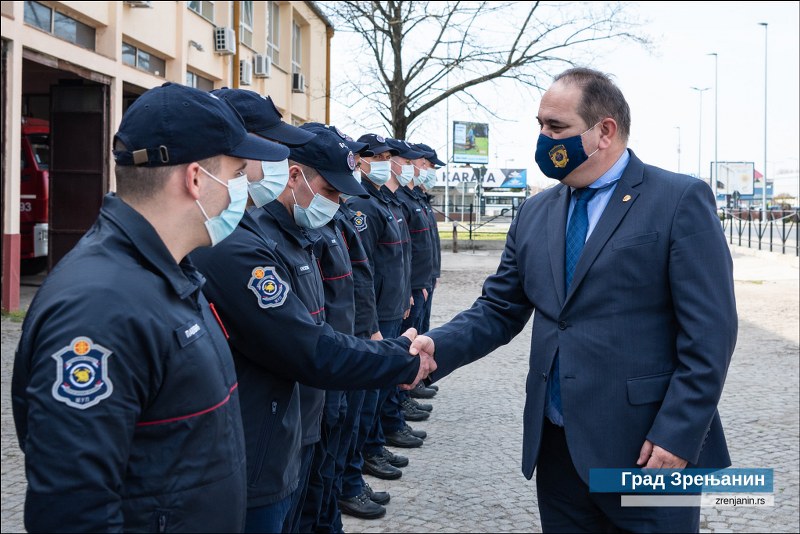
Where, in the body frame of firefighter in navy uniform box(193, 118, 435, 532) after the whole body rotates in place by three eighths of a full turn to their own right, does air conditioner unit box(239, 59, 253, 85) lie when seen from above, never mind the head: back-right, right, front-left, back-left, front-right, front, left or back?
back-right

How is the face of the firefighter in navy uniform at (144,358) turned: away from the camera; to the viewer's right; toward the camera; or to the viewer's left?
to the viewer's right

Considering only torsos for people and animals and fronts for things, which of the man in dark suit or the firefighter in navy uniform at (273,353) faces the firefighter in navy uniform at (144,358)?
the man in dark suit

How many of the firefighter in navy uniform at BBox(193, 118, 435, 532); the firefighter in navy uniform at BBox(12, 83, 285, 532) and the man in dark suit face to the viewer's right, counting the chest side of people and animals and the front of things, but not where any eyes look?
2

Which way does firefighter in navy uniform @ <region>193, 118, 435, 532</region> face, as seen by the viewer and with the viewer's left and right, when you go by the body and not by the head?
facing to the right of the viewer

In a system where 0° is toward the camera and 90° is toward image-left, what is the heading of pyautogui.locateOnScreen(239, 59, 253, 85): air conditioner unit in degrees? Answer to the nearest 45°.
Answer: approximately 315°

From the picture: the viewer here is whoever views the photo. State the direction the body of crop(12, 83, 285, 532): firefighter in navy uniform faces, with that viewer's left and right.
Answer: facing to the right of the viewer

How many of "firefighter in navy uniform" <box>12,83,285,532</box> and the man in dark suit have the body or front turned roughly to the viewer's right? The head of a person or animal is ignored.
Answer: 1

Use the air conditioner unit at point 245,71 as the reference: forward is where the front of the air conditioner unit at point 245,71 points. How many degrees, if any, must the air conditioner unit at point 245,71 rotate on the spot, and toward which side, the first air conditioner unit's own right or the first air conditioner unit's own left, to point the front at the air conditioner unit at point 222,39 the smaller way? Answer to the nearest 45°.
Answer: approximately 45° to the first air conditioner unit's own right

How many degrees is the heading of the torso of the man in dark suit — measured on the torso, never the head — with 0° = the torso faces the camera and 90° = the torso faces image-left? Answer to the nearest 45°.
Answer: approximately 45°

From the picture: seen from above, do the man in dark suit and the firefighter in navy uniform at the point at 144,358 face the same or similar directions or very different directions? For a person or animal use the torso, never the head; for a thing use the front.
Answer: very different directions

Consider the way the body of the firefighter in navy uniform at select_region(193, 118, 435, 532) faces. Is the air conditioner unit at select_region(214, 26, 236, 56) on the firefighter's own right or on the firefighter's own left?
on the firefighter's own left
